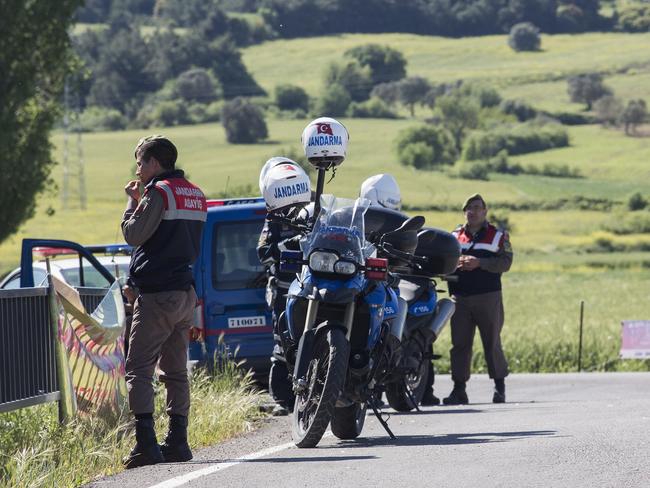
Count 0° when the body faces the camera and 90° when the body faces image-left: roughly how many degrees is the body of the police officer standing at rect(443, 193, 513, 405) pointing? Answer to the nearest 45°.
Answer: approximately 45°

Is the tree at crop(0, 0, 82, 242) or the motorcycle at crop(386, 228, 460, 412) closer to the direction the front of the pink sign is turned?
the motorcycle

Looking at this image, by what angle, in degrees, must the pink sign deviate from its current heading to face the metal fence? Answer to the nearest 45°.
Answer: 0° — it already faces it

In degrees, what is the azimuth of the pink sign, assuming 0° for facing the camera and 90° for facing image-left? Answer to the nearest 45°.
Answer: approximately 0°
